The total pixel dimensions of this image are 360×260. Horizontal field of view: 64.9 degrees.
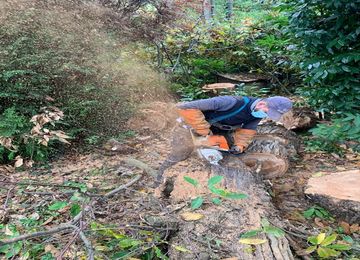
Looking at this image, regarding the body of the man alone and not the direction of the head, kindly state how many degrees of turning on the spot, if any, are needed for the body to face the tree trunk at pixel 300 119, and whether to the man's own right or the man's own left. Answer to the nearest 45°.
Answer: approximately 90° to the man's own left

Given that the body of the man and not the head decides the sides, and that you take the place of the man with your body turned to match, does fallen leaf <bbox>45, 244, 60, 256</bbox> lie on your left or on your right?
on your right

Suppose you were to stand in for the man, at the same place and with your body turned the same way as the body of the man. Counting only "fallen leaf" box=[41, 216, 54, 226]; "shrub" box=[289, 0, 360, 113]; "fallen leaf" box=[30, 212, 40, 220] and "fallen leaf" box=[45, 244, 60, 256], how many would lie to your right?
3

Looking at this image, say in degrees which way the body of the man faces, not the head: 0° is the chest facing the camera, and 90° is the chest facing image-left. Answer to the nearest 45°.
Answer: approximately 315°

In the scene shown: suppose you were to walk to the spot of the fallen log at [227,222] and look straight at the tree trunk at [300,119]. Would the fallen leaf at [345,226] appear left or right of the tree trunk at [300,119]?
right

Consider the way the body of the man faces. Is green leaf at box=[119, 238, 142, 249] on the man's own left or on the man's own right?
on the man's own right

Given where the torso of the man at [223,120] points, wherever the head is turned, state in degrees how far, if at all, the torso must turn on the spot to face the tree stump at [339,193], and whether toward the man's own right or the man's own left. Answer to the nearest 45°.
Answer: approximately 45° to the man's own left

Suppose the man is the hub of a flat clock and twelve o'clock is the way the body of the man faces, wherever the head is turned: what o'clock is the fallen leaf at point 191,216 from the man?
The fallen leaf is roughly at 2 o'clock from the man.

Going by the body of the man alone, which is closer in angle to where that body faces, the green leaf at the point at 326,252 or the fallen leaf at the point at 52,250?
the green leaf

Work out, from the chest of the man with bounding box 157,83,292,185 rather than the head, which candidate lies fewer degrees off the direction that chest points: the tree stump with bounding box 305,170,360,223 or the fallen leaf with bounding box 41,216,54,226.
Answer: the tree stump

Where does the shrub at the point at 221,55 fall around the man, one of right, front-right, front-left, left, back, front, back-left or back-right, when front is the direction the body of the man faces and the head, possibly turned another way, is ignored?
back-left
